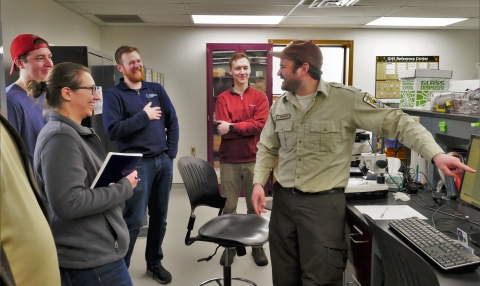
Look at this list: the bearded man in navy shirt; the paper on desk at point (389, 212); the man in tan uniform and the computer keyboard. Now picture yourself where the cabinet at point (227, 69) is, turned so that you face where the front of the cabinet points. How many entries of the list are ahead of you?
4

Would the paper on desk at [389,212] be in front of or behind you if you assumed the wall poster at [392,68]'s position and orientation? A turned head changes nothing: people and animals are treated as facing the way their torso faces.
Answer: in front

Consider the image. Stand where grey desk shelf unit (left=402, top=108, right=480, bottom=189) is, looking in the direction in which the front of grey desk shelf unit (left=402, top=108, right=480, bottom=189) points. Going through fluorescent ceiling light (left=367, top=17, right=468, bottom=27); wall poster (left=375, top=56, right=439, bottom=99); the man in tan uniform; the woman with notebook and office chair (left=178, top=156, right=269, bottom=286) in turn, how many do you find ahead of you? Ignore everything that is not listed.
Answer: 3

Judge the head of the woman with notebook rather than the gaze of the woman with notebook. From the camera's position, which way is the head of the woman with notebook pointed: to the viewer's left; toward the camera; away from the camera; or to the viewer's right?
to the viewer's right

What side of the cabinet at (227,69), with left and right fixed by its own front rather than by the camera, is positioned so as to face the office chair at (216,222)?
front

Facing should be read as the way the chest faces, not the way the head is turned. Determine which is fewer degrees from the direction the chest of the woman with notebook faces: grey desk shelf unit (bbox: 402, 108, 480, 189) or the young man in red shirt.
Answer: the grey desk shelf unit

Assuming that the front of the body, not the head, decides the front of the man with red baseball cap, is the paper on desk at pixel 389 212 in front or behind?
in front

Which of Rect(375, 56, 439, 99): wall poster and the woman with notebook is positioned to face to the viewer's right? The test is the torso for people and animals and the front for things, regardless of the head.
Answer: the woman with notebook

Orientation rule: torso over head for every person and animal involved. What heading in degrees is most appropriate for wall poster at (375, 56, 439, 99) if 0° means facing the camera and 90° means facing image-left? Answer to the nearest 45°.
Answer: approximately 0°

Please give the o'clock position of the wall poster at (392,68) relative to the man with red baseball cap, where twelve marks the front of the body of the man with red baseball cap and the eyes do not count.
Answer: The wall poster is roughly at 10 o'clock from the man with red baseball cap.

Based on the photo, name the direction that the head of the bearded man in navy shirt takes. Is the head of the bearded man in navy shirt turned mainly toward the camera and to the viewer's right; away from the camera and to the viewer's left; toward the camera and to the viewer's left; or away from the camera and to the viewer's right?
toward the camera and to the viewer's right

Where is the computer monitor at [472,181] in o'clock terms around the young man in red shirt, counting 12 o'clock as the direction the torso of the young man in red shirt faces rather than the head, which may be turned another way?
The computer monitor is roughly at 11 o'clock from the young man in red shirt.

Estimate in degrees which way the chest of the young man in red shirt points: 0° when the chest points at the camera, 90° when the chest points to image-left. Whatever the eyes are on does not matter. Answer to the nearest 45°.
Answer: approximately 0°

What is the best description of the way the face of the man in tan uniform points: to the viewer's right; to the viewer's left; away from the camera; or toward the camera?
to the viewer's left

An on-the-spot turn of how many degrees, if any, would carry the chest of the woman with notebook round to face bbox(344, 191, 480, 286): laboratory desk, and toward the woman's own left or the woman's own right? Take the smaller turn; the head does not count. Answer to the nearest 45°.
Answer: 0° — they already face it
